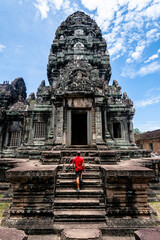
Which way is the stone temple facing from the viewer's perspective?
toward the camera
